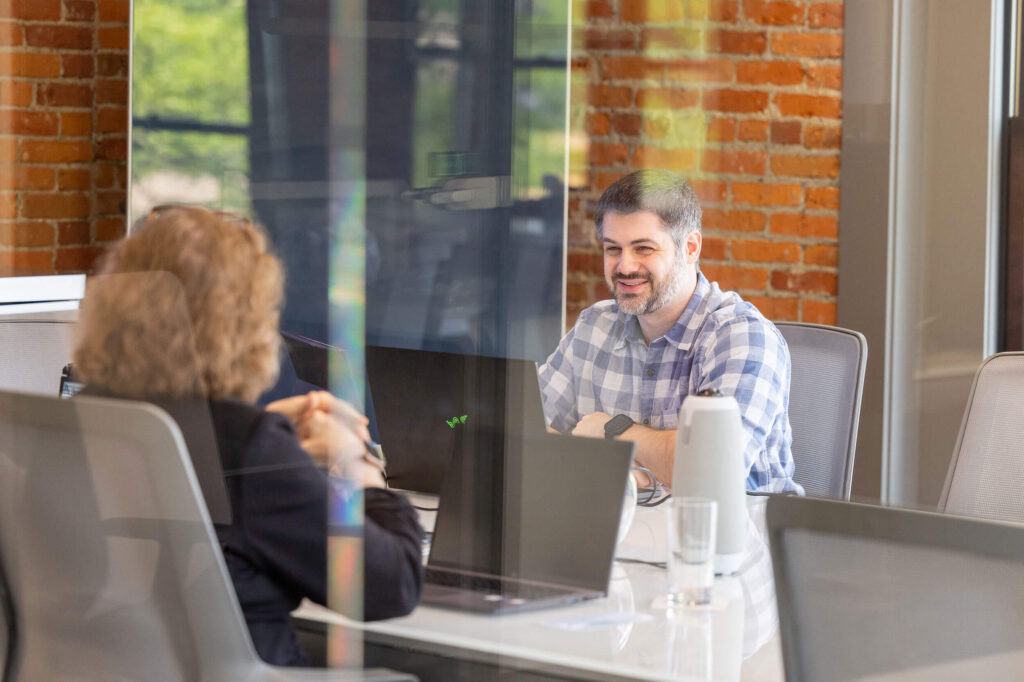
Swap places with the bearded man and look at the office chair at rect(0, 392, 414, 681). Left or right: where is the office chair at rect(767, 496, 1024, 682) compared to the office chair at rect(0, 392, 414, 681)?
left

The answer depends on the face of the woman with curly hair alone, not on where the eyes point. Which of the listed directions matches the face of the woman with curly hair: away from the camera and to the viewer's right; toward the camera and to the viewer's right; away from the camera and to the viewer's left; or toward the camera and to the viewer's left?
away from the camera and to the viewer's right

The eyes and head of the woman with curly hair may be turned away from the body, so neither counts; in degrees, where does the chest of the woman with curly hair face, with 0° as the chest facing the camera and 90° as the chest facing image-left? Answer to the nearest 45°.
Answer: approximately 225°
